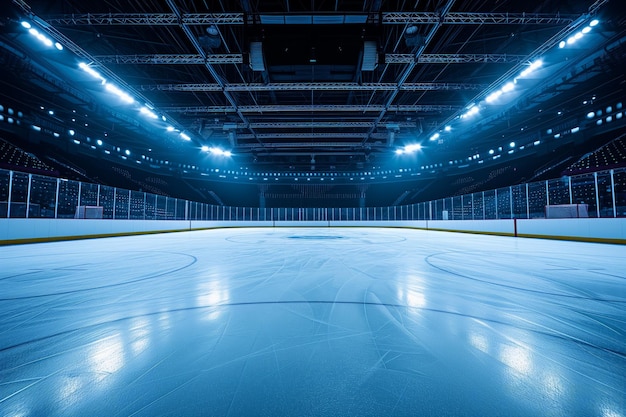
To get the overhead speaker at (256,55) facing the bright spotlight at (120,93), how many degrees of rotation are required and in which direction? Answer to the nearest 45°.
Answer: approximately 135° to its right

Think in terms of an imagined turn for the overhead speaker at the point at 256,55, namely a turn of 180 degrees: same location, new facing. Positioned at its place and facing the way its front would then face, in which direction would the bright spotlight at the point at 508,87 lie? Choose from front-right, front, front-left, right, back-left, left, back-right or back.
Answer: right

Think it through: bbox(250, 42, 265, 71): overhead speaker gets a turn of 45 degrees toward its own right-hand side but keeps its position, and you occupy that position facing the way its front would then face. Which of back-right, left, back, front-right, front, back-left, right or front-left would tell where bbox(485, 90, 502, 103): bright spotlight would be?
back-left

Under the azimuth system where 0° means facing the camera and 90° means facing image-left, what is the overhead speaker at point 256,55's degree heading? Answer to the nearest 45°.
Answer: approximately 0°

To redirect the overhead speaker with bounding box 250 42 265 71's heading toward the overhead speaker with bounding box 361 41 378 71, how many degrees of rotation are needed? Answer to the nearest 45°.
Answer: approximately 90° to its left
